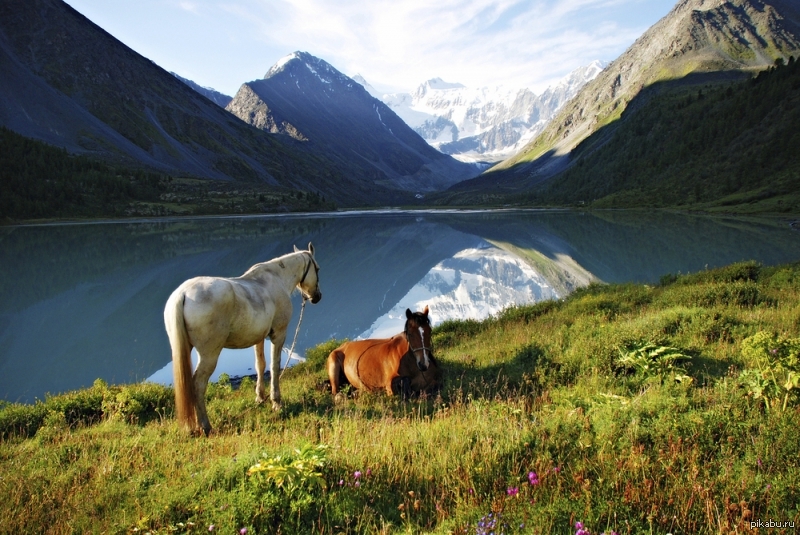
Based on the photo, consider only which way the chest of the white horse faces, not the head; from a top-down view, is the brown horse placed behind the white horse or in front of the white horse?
in front

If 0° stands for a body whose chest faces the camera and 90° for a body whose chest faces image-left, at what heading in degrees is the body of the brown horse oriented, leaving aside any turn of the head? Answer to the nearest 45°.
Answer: approximately 315°

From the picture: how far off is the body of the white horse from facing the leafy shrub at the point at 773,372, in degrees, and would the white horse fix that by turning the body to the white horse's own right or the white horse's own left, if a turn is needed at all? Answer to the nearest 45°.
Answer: approximately 90° to the white horse's own right

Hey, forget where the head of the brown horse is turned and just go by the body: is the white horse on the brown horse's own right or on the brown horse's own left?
on the brown horse's own right

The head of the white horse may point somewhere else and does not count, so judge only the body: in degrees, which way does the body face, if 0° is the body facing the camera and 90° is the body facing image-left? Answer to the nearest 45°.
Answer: approximately 225°
